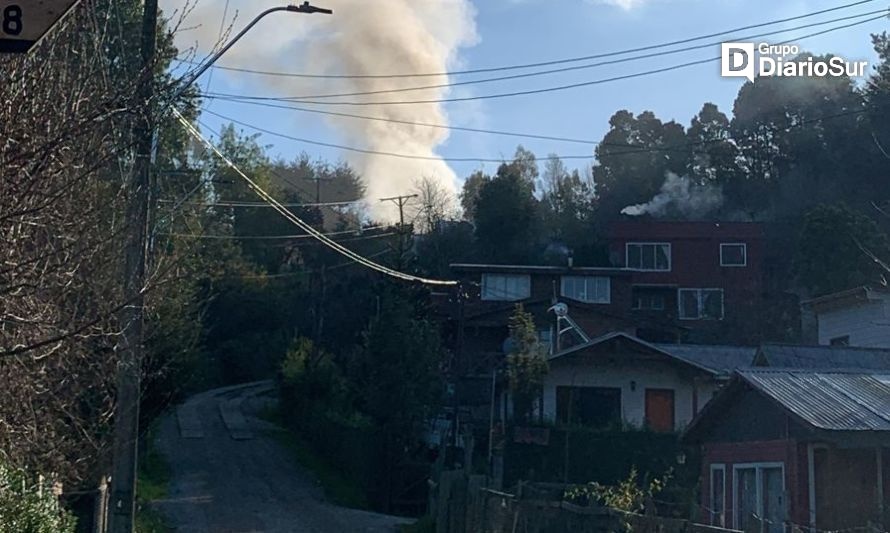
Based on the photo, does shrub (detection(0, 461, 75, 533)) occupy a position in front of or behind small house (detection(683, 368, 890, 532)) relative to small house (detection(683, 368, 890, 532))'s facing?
in front

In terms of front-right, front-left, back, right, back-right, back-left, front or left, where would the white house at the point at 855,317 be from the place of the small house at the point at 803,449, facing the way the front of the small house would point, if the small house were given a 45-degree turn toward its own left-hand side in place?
back

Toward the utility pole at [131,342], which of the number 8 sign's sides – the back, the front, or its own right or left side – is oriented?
back

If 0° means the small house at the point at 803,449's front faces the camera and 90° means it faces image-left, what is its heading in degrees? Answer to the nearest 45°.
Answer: approximately 45°

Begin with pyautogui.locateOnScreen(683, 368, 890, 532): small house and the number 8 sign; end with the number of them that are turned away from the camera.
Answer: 0

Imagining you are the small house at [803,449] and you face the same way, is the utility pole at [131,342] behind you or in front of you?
in front

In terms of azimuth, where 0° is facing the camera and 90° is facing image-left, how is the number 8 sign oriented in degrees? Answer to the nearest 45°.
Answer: approximately 0°

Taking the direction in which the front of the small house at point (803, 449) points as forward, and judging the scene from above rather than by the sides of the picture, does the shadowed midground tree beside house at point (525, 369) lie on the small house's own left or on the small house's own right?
on the small house's own right
